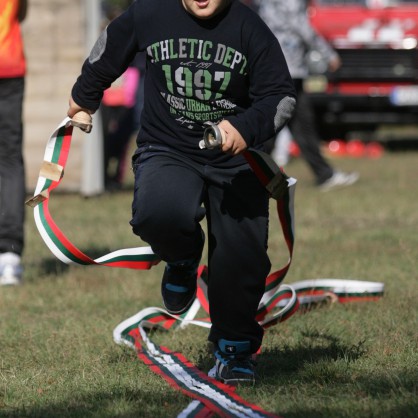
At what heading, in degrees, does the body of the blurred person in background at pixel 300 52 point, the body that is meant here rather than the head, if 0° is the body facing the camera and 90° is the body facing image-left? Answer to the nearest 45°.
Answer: approximately 270°

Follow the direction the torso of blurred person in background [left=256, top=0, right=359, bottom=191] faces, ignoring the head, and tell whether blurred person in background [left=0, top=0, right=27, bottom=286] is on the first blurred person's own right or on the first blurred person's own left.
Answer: on the first blurred person's own right

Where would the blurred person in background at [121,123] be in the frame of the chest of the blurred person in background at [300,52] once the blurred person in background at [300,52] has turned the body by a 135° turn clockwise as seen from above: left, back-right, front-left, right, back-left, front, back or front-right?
front-right
